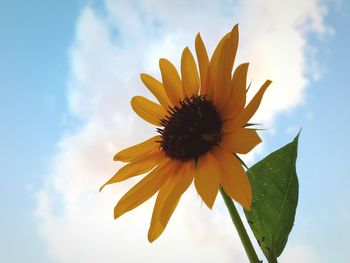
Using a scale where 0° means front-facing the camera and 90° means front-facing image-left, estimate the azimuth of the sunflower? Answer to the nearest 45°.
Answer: approximately 45°
